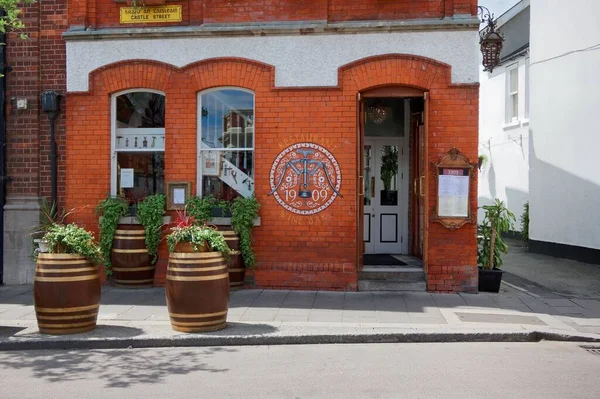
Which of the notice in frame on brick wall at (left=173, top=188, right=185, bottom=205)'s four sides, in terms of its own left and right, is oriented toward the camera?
front

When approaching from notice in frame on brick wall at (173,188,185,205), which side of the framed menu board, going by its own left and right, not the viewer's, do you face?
right

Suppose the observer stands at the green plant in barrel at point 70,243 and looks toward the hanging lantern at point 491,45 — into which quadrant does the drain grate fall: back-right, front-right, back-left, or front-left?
front-right

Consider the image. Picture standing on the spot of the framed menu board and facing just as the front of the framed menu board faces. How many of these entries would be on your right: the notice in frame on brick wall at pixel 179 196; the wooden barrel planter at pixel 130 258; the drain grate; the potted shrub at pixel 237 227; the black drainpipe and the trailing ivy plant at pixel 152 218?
5

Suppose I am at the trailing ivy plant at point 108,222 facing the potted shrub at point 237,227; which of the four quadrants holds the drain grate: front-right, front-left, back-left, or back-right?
front-right

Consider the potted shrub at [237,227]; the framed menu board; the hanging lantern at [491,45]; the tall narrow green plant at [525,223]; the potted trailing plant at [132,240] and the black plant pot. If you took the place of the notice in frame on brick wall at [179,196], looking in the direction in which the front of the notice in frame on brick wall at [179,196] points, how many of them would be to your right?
1

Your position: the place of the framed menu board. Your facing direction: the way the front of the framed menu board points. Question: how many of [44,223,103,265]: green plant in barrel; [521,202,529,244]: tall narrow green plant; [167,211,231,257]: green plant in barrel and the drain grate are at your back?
1

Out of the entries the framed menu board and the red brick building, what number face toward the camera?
2

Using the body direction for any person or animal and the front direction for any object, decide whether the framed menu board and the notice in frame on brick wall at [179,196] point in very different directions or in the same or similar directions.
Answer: same or similar directions

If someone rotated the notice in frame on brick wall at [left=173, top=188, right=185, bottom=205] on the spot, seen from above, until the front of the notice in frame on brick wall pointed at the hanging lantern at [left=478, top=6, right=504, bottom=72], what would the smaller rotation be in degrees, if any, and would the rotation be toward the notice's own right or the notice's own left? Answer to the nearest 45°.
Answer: approximately 90° to the notice's own left

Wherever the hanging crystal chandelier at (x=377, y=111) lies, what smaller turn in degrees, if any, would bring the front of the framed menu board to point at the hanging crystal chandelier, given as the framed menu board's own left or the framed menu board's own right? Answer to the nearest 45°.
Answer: approximately 135° to the framed menu board's own right

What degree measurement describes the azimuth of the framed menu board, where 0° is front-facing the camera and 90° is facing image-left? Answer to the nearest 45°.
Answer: approximately 0°

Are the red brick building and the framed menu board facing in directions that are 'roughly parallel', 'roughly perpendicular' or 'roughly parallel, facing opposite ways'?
roughly parallel

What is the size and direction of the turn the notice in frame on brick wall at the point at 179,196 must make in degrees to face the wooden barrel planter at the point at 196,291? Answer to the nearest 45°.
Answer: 0° — it already faces it

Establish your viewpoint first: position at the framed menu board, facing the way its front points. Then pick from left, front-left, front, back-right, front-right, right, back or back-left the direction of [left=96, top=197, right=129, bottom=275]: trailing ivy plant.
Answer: right

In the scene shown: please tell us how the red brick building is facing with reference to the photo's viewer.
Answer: facing the viewer
